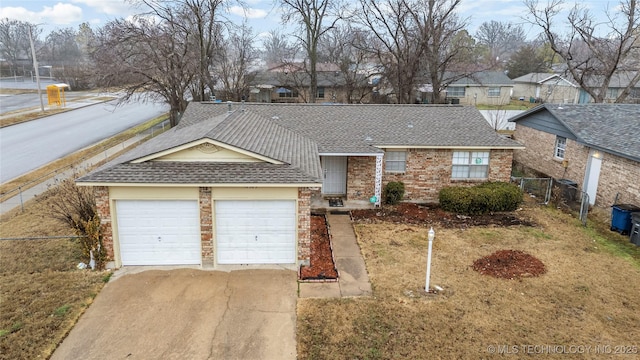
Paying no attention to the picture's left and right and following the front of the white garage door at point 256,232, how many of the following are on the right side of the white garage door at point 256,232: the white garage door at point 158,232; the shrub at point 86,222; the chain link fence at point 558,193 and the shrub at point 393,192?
2

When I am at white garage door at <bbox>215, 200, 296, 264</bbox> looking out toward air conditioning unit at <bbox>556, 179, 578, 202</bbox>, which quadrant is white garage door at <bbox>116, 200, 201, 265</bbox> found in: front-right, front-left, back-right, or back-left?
back-left

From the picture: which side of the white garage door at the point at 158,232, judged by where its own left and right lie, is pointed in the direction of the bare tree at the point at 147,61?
back

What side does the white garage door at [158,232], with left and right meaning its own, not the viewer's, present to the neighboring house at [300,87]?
back

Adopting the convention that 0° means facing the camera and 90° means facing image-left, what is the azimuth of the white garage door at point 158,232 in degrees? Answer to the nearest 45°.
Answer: approximately 0°

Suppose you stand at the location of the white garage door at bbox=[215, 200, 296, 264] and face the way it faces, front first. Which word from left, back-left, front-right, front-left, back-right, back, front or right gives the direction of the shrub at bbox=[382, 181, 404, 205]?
back-left

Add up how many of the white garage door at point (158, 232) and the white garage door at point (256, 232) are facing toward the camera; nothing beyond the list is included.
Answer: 2

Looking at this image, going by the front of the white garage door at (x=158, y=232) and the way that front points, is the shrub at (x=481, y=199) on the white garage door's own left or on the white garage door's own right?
on the white garage door's own left

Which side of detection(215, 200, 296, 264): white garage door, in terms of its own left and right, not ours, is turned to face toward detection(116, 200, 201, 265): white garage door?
right

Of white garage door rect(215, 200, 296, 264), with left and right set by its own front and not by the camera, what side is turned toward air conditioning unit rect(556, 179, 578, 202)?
left

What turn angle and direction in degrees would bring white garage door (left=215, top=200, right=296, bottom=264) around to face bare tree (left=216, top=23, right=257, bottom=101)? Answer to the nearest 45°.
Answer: approximately 180°

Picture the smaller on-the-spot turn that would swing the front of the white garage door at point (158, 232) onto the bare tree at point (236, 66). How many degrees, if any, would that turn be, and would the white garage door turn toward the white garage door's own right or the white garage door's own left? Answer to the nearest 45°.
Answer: approximately 180°
